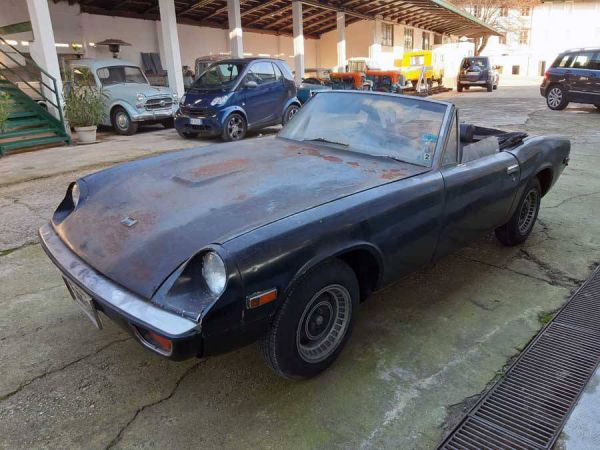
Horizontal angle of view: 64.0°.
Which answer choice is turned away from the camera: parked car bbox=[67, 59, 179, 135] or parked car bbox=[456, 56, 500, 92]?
parked car bbox=[456, 56, 500, 92]

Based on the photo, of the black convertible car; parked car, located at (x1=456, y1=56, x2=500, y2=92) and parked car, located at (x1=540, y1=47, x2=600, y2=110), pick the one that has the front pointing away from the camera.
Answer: parked car, located at (x1=456, y1=56, x2=500, y2=92)

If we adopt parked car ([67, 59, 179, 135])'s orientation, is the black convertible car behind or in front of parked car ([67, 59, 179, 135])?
in front

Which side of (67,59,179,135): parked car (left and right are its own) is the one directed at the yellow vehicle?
left

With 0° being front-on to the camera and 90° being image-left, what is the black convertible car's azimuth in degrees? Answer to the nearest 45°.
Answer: approximately 45°

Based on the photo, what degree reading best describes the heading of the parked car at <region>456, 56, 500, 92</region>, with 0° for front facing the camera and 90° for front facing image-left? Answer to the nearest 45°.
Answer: approximately 180°

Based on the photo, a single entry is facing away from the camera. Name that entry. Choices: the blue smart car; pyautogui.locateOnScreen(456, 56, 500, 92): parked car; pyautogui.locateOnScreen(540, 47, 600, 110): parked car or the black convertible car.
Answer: pyautogui.locateOnScreen(456, 56, 500, 92): parked car

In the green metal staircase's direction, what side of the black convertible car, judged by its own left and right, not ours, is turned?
right

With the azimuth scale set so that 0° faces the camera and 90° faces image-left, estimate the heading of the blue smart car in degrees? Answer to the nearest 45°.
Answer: approximately 45°

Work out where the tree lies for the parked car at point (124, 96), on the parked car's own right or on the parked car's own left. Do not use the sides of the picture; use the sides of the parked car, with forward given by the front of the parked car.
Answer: on the parked car's own left

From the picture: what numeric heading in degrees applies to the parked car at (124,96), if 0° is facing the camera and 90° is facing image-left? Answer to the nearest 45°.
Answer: approximately 315°

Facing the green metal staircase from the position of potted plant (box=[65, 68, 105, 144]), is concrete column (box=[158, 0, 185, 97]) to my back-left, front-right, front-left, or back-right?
back-right
